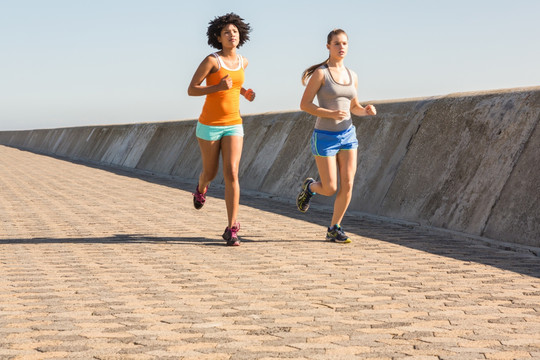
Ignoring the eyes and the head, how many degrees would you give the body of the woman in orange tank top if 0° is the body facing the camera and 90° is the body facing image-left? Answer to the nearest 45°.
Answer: approximately 315°

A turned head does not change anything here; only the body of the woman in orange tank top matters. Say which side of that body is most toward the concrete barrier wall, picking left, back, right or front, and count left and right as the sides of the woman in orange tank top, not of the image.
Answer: left
